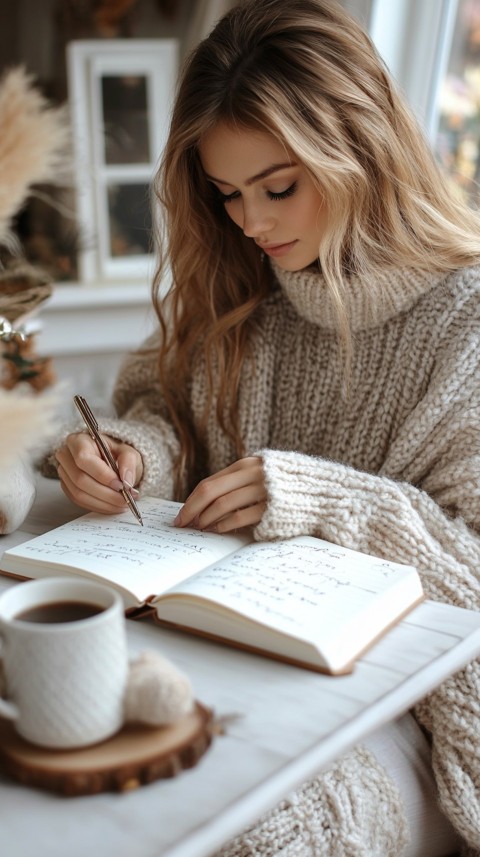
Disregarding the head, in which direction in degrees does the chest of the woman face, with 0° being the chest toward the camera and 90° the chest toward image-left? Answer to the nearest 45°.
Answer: approximately 45°

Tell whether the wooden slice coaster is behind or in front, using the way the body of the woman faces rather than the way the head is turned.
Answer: in front

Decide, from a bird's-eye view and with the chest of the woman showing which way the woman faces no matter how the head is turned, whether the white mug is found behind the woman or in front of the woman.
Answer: in front
